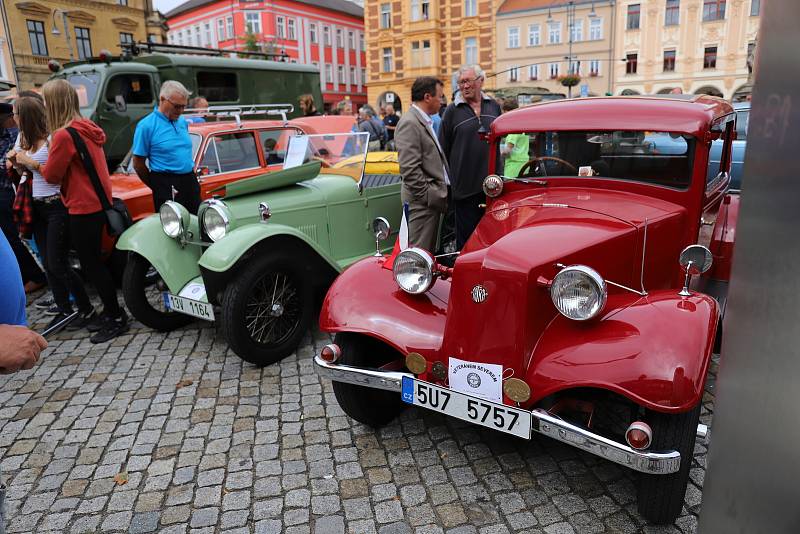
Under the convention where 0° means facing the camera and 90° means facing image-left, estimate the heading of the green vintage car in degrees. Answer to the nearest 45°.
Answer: approximately 45°

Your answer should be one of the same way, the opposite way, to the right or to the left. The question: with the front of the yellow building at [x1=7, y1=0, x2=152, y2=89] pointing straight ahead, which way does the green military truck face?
to the right

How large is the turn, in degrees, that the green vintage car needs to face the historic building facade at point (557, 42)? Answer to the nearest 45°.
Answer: approximately 180°

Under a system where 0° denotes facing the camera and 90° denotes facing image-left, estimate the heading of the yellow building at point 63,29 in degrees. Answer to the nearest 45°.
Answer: approximately 315°

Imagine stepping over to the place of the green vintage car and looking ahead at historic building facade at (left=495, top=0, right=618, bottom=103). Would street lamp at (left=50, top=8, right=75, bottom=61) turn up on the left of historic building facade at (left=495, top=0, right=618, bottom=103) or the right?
left
